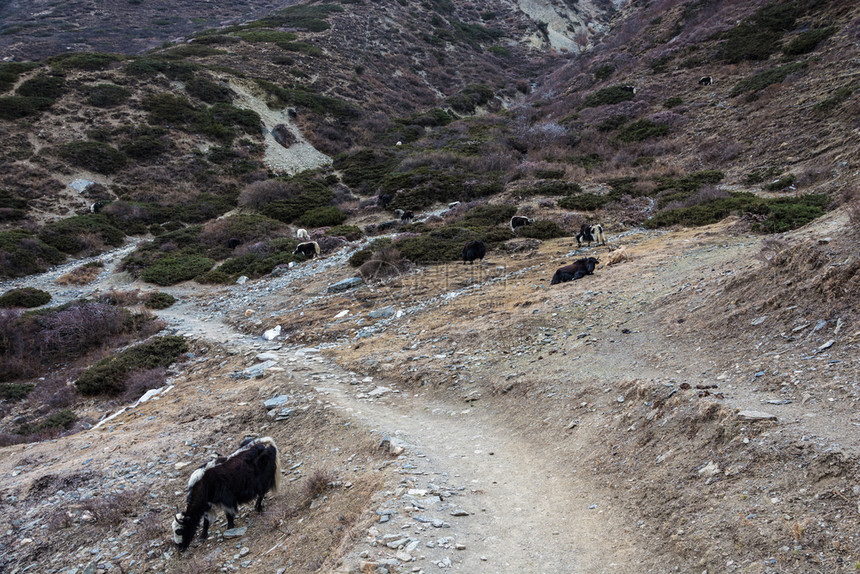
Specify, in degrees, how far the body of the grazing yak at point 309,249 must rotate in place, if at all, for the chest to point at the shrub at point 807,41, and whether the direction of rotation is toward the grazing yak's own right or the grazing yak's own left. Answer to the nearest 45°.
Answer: approximately 180°

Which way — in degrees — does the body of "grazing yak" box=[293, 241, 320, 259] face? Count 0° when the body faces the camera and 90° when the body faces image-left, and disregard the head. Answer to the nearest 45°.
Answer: approximately 90°

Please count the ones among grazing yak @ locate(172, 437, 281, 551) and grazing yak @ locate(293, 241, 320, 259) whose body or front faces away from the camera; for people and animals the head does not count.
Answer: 0

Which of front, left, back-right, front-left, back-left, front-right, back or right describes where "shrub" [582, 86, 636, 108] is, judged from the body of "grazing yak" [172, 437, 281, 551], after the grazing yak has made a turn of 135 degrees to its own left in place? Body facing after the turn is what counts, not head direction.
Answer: front-left

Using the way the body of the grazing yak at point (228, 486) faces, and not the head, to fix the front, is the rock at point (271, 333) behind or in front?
behind

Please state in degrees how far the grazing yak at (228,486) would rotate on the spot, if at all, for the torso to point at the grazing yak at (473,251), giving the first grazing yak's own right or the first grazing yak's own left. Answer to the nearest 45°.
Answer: approximately 180°

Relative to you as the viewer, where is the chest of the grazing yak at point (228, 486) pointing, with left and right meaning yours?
facing the viewer and to the left of the viewer

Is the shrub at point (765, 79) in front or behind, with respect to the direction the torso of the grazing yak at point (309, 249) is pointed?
behind

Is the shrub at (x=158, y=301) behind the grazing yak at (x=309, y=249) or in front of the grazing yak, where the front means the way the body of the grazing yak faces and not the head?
in front

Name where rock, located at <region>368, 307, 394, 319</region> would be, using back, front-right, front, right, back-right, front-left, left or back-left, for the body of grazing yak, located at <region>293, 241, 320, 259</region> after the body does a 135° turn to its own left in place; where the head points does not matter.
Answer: front-right

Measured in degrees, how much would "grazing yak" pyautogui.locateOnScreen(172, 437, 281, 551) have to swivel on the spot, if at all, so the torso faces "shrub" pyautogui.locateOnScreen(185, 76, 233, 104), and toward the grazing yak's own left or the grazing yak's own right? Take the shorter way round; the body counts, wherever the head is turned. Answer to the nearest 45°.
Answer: approximately 135° to the grazing yak's own right

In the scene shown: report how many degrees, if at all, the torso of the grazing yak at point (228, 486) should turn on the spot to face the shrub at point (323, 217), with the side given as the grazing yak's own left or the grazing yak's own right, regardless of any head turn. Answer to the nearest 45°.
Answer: approximately 135° to the grazing yak's own right

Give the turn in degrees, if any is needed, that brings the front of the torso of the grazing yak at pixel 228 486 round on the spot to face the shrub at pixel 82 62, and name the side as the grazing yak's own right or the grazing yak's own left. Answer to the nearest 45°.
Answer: approximately 135° to the grazing yak's own right

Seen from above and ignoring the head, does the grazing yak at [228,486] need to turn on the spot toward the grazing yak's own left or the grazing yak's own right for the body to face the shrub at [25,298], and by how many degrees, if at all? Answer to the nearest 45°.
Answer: approximately 135° to the grazing yak's own right
